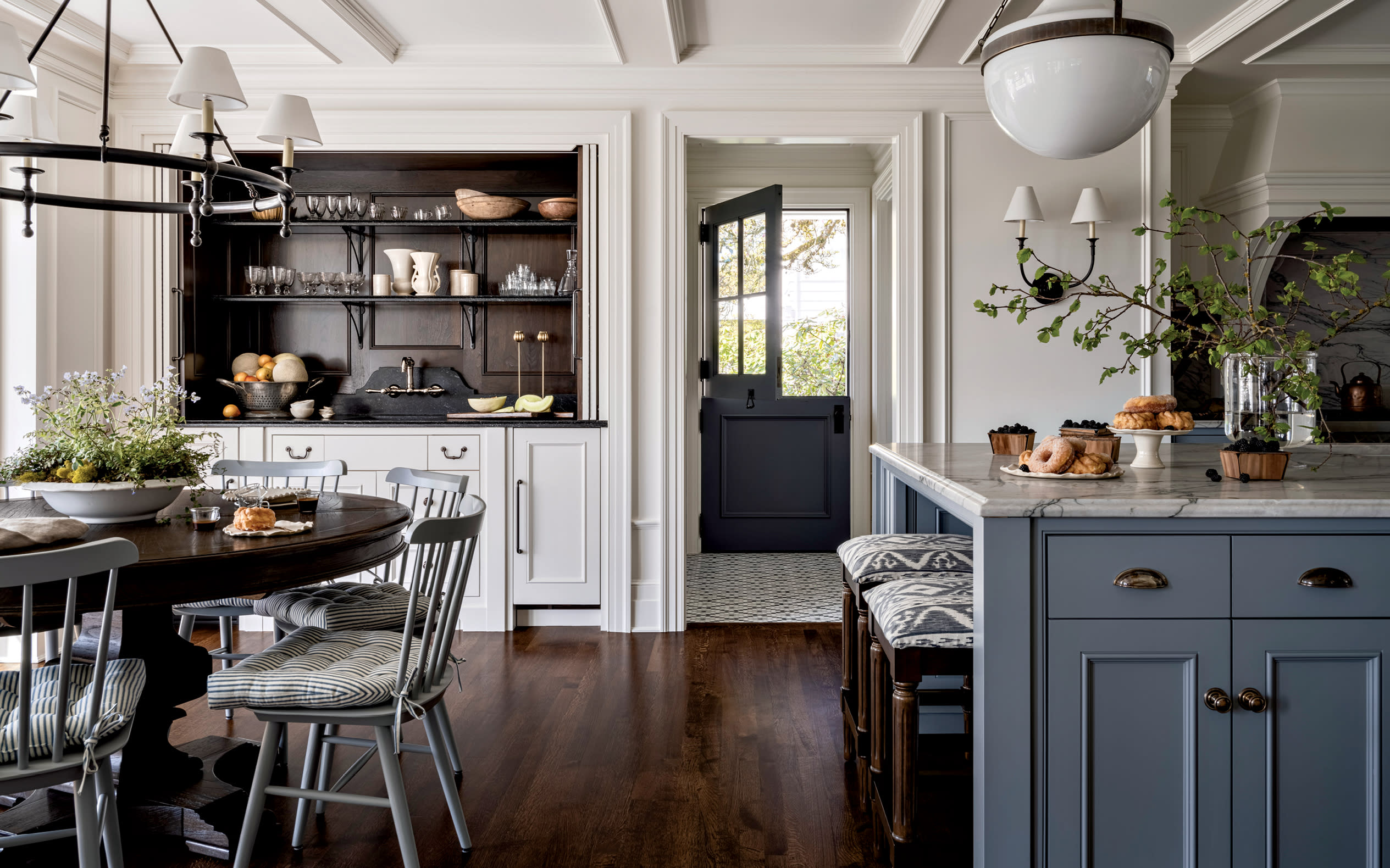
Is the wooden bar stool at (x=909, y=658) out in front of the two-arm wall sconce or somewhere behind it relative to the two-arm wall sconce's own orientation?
in front

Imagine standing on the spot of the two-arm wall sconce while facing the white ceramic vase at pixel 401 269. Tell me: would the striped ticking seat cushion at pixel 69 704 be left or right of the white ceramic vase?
left

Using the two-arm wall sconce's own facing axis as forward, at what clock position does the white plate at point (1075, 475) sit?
The white plate is roughly at 12 o'clock from the two-arm wall sconce.

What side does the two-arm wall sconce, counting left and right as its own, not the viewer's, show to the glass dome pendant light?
front

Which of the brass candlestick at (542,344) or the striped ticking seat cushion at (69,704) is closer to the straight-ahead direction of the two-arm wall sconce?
the striped ticking seat cushion

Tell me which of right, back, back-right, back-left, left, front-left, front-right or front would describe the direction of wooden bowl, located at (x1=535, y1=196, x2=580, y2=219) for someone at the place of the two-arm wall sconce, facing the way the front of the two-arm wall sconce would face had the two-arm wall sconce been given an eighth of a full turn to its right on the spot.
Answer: front-right

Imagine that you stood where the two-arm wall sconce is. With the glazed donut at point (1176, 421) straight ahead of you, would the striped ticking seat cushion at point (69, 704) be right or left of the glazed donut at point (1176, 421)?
right

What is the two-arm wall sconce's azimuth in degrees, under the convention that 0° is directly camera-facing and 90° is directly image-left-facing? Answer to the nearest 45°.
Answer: approximately 0°

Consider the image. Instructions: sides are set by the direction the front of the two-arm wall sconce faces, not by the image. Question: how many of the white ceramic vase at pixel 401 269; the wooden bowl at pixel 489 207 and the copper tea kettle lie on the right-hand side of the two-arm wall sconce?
2
